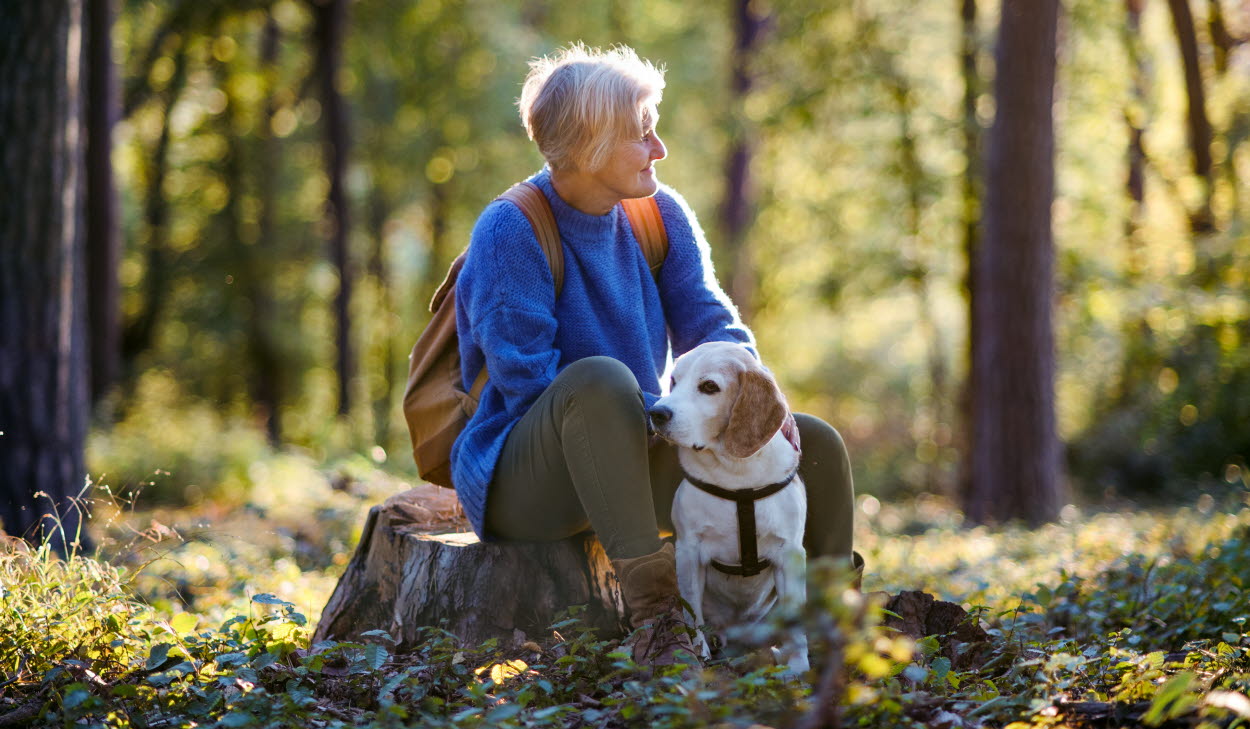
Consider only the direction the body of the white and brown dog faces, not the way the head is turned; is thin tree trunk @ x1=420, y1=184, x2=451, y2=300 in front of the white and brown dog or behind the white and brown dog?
behind

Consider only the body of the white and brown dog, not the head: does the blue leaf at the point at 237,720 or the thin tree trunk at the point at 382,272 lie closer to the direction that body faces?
the blue leaf

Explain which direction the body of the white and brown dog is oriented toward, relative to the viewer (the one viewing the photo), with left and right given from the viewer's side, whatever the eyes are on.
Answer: facing the viewer

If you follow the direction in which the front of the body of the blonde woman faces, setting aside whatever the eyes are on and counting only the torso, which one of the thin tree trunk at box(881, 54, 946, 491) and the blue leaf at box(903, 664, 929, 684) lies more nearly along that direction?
the blue leaf

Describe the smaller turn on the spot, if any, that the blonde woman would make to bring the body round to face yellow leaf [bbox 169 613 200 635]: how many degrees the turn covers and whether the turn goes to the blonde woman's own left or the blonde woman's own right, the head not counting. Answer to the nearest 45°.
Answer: approximately 135° to the blonde woman's own right

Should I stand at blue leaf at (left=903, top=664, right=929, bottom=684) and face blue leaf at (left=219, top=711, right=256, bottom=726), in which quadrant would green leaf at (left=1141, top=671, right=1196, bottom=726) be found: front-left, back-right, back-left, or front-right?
back-left

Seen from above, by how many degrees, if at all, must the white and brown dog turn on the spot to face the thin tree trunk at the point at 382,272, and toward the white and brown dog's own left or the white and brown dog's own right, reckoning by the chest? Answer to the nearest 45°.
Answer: approximately 180°

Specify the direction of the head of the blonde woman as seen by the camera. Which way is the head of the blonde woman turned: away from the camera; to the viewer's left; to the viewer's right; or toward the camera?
to the viewer's right

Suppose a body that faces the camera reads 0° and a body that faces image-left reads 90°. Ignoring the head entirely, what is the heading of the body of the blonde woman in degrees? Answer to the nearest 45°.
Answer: approximately 315°

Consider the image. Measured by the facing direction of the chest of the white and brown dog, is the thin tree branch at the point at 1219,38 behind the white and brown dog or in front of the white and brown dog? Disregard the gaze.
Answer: behind

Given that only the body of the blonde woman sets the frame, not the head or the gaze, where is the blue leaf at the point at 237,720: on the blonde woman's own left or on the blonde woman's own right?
on the blonde woman's own right

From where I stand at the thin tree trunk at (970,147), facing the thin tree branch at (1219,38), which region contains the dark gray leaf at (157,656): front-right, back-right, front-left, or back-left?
back-right
